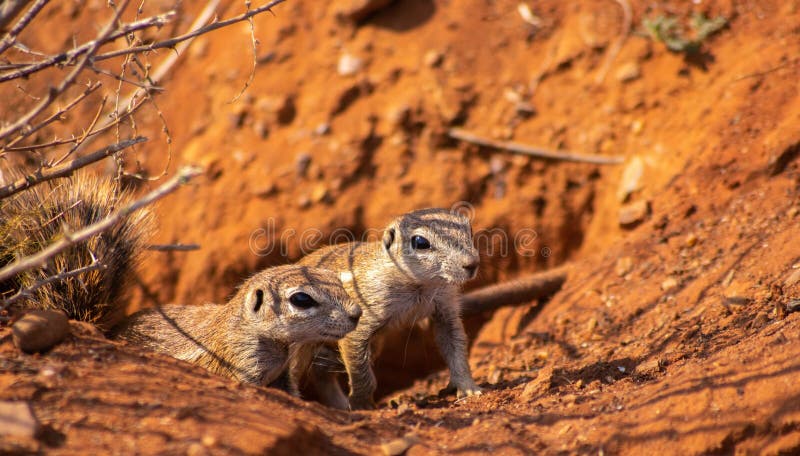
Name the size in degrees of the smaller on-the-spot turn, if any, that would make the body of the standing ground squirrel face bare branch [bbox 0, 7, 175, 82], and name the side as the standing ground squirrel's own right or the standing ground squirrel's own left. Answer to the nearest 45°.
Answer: approximately 90° to the standing ground squirrel's own right

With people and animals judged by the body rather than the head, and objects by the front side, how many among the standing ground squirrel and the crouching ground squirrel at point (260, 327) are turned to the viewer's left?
0

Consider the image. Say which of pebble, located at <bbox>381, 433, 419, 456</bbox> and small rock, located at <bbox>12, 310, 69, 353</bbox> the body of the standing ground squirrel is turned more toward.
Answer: the pebble

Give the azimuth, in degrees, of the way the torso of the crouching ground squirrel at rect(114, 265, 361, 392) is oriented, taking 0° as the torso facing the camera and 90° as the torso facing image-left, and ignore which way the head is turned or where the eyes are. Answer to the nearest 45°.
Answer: approximately 270°

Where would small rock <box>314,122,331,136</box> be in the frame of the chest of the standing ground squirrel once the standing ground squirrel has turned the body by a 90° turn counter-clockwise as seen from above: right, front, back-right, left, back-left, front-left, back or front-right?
front-left

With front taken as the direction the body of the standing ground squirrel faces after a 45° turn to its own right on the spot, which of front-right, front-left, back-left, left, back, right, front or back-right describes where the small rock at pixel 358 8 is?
back

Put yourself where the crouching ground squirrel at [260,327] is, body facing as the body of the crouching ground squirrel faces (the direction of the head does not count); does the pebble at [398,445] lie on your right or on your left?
on your right

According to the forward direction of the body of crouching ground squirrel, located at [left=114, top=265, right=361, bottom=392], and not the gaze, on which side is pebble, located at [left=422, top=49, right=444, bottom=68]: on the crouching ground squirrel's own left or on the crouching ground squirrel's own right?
on the crouching ground squirrel's own left

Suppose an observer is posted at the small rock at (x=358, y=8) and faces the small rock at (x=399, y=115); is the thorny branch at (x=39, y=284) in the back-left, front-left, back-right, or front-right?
front-right
